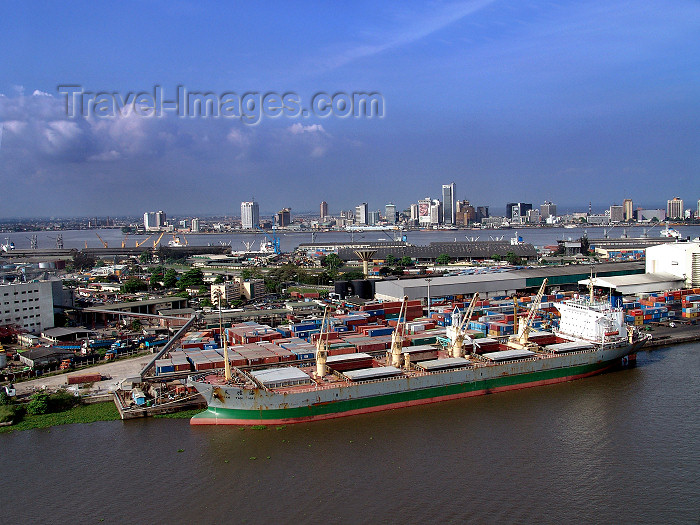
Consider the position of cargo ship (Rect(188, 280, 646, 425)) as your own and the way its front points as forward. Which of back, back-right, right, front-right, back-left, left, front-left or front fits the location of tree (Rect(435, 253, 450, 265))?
back-right

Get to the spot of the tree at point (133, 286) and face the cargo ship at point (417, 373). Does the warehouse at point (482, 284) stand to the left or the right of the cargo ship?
left

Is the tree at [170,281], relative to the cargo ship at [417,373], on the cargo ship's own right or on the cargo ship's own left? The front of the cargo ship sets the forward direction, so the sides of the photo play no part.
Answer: on the cargo ship's own right

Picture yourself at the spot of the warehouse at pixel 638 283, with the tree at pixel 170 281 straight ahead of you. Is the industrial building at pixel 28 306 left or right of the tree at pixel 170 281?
left

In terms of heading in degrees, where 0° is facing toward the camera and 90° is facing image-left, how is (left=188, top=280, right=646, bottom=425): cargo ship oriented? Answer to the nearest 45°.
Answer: approximately 45°

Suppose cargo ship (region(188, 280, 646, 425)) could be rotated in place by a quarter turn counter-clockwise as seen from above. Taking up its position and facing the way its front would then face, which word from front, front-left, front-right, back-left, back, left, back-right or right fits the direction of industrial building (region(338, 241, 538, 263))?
back-left

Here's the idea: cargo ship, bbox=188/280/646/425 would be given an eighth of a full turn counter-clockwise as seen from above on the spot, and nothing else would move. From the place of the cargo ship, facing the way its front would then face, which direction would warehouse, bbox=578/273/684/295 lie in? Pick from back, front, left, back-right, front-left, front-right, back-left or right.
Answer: back-left

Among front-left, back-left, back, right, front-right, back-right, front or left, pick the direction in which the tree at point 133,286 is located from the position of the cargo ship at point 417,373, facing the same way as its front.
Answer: right

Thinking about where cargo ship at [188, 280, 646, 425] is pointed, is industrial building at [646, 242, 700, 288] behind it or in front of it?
behind

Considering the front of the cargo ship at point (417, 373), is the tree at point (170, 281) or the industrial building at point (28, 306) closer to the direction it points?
the industrial building
